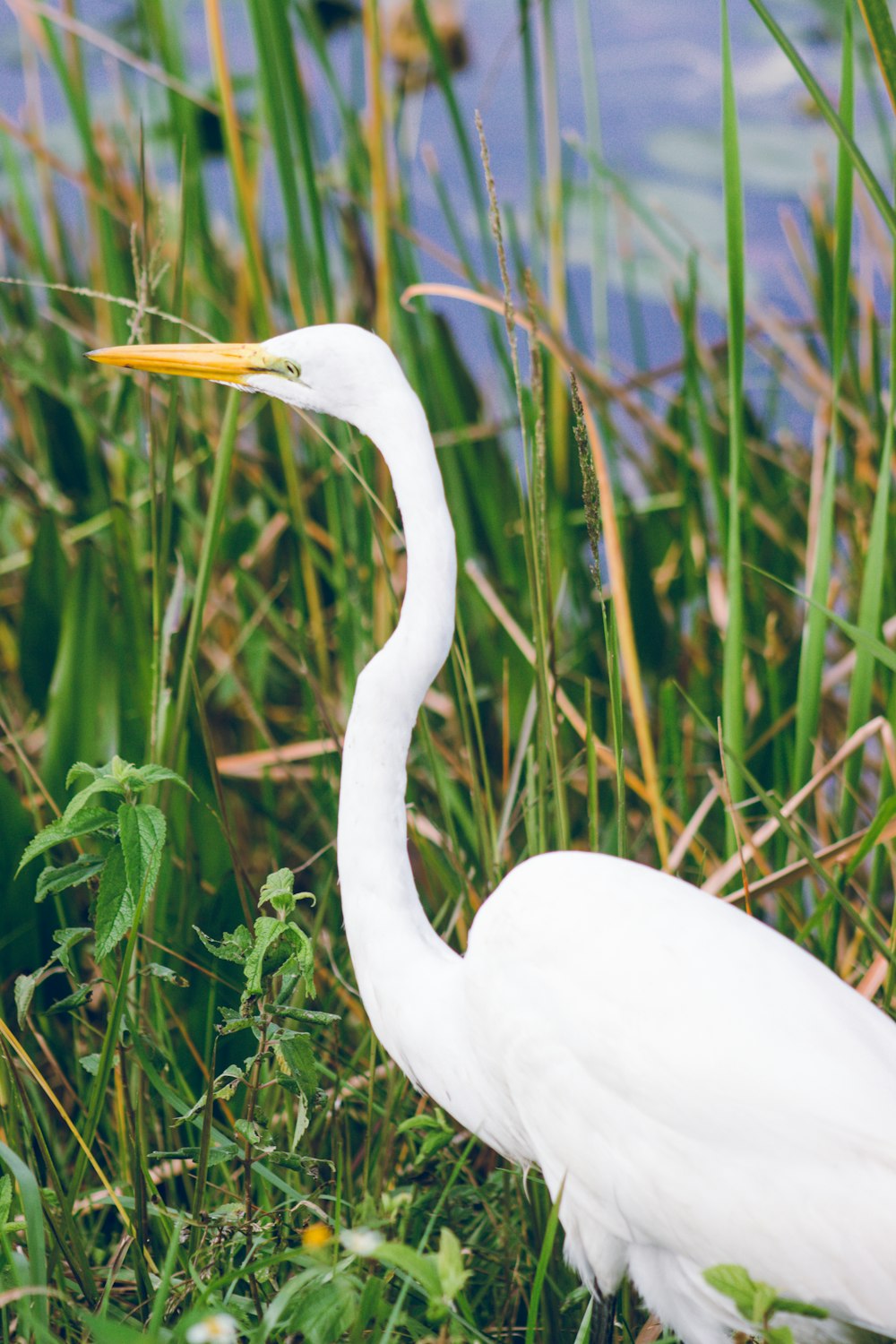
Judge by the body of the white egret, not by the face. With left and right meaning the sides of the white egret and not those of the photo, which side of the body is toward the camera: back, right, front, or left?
left
